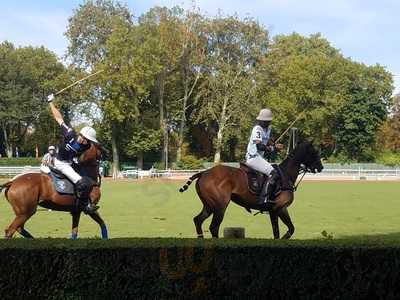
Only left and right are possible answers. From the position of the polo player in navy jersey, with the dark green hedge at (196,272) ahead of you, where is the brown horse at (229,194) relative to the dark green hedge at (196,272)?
left

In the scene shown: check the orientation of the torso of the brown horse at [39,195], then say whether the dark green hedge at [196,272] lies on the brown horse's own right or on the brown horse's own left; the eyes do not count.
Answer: on the brown horse's own right

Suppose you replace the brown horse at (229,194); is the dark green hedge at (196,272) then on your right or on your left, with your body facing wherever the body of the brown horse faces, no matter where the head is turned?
on your right

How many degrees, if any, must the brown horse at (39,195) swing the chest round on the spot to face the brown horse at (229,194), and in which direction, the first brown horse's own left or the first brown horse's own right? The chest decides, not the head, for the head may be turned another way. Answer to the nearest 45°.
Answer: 0° — it already faces it

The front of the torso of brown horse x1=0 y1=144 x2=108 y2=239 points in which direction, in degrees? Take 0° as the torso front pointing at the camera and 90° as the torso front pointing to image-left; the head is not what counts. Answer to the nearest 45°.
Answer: approximately 270°

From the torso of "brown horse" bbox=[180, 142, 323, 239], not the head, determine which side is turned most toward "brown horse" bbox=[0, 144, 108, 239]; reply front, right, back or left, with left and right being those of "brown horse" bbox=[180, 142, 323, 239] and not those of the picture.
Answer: back

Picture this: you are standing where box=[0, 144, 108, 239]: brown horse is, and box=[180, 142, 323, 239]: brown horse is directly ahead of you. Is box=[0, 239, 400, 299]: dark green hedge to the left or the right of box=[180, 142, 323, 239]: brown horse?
right

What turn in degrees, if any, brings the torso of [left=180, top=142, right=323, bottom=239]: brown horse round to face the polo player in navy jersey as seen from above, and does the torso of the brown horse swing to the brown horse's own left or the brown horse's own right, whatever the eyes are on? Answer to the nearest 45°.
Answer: approximately 180°

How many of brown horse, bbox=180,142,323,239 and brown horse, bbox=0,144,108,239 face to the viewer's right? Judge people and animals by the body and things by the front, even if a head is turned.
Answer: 2

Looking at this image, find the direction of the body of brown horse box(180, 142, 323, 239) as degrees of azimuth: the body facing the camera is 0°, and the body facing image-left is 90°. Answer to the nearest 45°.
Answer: approximately 270°
